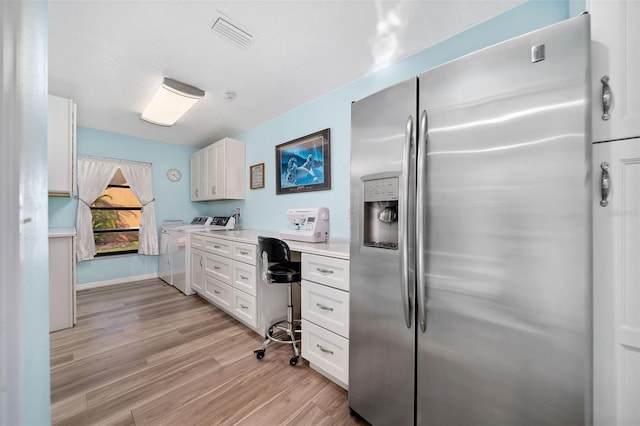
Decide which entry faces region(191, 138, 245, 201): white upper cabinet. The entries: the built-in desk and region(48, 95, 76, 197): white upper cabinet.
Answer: region(48, 95, 76, 197): white upper cabinet

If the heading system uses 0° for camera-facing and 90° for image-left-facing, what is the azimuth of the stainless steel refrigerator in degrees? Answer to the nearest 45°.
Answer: approximately 45°

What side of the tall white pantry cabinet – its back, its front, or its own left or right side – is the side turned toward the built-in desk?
right

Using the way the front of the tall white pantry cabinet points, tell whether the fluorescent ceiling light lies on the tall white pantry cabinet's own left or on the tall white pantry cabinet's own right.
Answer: on the tall white pantry cabinet's own right

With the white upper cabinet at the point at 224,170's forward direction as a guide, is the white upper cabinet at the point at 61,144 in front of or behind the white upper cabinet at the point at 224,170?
in front

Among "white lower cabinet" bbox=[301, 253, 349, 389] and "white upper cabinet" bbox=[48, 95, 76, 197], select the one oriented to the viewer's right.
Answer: the white upper cabinet

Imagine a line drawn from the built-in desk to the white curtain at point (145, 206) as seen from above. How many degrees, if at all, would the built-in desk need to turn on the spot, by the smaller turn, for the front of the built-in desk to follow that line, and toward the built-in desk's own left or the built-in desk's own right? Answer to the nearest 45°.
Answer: approximately 90° to the built-in desk's own right

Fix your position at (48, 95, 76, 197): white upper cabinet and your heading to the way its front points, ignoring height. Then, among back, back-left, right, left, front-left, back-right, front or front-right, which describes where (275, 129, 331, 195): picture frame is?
front-right
